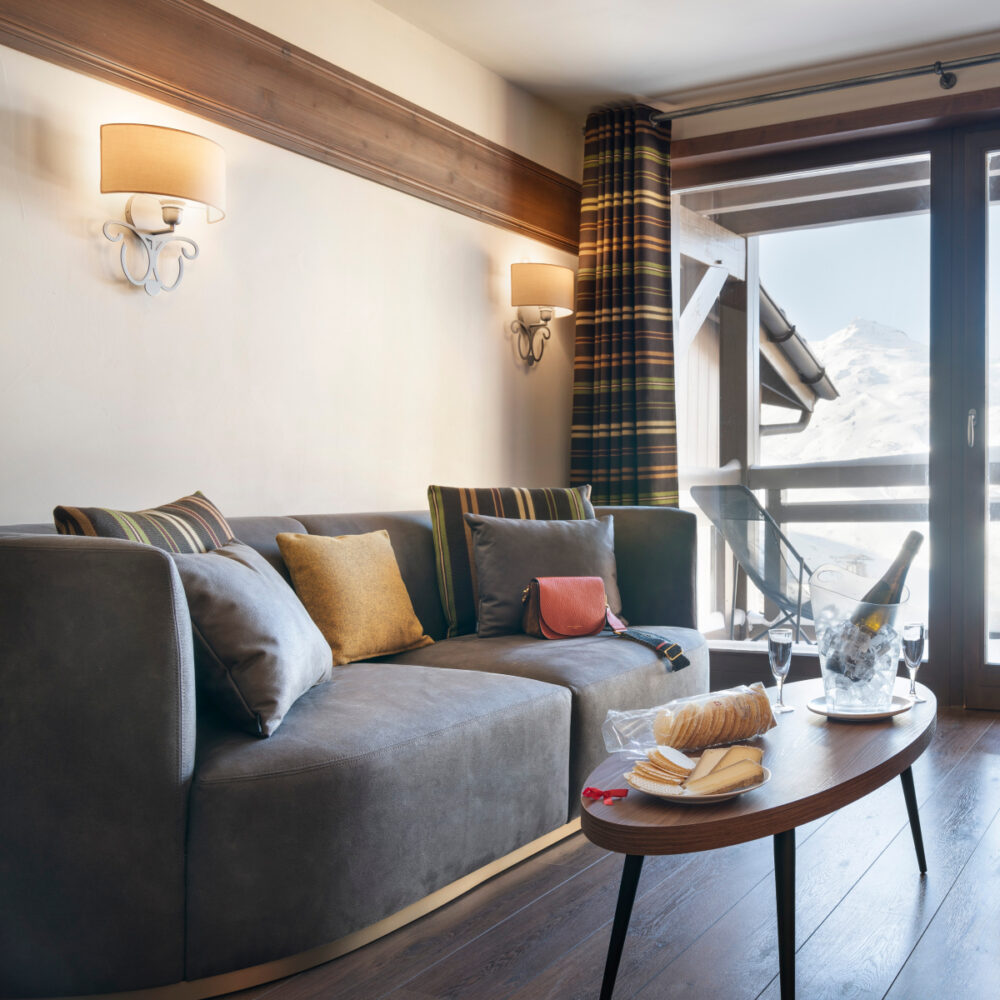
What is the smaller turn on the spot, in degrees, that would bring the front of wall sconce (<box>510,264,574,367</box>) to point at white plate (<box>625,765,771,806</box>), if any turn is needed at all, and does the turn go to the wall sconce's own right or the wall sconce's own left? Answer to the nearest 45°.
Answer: approximately 45° to the wall sconce's own right

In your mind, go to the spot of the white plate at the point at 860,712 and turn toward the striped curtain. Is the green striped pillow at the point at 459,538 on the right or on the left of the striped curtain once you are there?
left

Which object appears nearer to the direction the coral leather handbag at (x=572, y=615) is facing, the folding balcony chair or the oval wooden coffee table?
the oval wooden coffee table

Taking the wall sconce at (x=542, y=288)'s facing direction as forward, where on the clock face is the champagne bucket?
The champagne bucket is roughly at 1 o'clock from the wall sconce.

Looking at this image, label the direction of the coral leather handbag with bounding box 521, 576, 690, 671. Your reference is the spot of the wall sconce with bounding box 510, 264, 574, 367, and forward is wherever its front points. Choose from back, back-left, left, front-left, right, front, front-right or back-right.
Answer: front-right

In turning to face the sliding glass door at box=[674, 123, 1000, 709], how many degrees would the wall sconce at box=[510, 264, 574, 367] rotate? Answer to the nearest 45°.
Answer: approximately 45° to its left

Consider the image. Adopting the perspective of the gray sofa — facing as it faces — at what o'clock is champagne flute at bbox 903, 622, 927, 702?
The champagne flute is roughly at 10 o'clock from the gray sofa.

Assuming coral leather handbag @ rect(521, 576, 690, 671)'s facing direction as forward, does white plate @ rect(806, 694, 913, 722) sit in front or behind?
in front

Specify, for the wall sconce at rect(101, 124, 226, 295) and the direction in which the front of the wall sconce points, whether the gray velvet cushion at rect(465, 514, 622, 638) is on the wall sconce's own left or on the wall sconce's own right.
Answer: on the wall sconce's own left

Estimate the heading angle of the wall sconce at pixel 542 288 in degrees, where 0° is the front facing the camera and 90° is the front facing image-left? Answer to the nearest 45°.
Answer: approximately 315°

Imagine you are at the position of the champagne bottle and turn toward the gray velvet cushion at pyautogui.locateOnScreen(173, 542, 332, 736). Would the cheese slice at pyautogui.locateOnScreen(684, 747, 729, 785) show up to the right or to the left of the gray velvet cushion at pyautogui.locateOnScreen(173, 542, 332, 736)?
left

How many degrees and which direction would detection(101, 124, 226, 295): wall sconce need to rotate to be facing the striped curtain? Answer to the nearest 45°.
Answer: approximately 90° to its left
